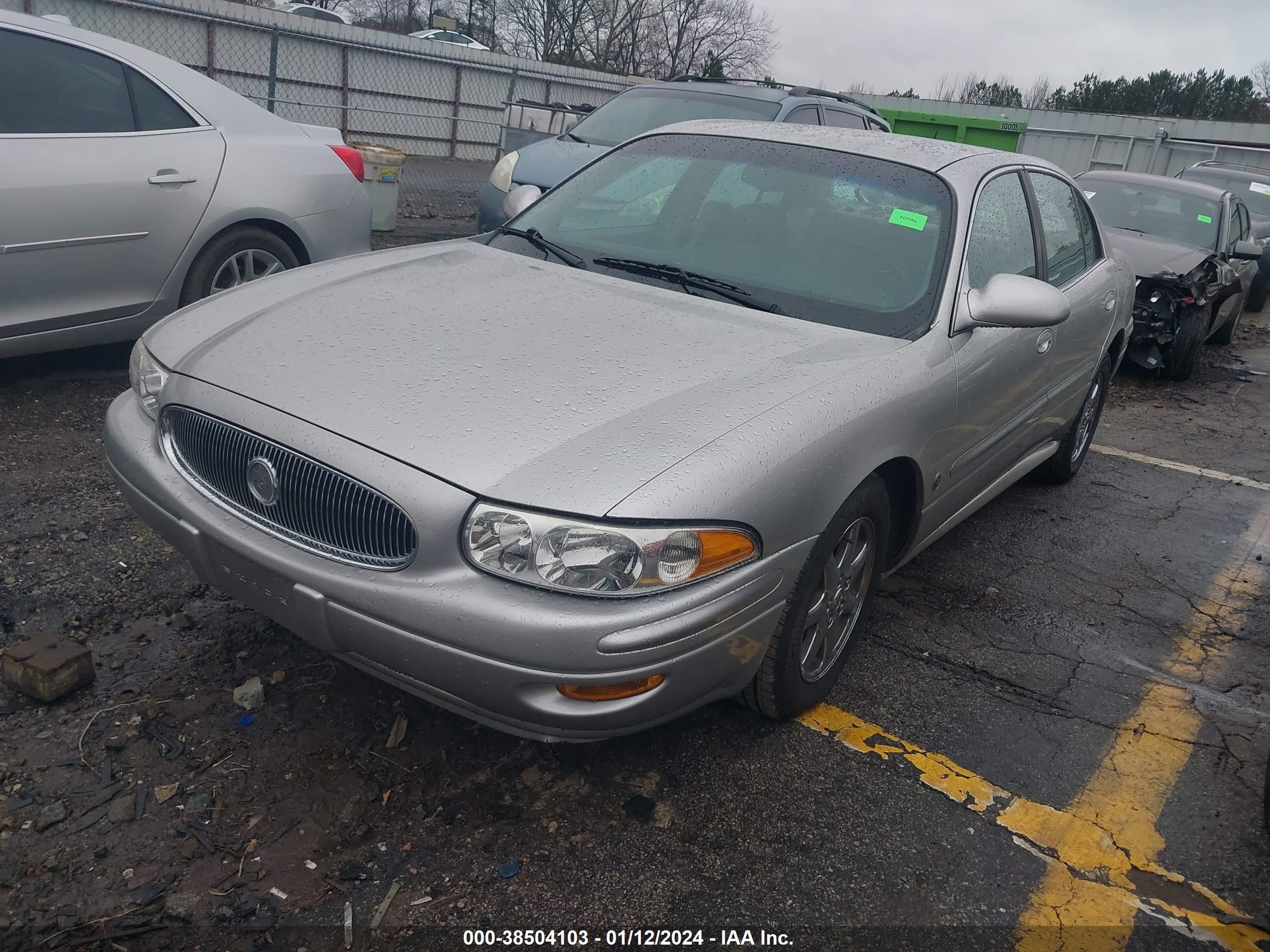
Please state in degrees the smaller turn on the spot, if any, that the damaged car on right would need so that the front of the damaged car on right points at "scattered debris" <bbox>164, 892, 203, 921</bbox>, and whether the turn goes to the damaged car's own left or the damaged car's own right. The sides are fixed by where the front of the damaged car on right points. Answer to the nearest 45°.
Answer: approximately 45° to the damaged car's own left

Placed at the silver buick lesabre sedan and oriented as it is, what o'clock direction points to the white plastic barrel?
The white plastic barrel is roughly at 4 o'clock from the silver buick lesabre sedan.

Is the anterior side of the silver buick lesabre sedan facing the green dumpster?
no

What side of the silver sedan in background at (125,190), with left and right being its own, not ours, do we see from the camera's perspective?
left

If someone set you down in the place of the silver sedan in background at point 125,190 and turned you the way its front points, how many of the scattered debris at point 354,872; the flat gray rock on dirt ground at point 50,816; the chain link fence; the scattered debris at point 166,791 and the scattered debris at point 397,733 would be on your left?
4

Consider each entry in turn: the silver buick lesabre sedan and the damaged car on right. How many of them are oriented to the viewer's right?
0

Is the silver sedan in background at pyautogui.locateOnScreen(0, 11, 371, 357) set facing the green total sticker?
no

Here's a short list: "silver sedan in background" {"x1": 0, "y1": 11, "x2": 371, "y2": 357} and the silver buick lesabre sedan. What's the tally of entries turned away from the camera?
0

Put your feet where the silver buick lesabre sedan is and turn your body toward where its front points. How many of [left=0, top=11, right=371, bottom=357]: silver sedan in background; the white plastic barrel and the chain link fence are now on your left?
0

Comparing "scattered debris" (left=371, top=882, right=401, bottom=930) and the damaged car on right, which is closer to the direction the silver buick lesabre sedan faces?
the scattered debris

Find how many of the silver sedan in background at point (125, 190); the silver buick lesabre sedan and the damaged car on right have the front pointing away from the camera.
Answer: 0

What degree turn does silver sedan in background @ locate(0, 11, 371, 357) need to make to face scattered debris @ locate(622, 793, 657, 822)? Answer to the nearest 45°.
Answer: approximately 90° to its left

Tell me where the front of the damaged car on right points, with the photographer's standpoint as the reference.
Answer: facing the viewer and to the left of the viewer

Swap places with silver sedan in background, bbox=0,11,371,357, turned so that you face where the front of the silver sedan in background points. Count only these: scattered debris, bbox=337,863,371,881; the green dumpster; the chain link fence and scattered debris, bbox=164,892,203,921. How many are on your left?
2

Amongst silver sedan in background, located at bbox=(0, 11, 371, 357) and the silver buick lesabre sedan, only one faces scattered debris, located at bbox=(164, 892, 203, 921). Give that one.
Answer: the silver buick lesabre sedan

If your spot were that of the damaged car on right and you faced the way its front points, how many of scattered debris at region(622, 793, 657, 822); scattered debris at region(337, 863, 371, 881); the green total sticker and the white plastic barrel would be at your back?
0

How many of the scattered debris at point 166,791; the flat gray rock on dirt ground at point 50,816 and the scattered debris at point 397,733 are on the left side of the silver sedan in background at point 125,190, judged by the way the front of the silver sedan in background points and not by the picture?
3

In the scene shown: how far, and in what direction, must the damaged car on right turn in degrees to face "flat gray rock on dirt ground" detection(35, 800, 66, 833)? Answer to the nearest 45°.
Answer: approximately 45° to its left
